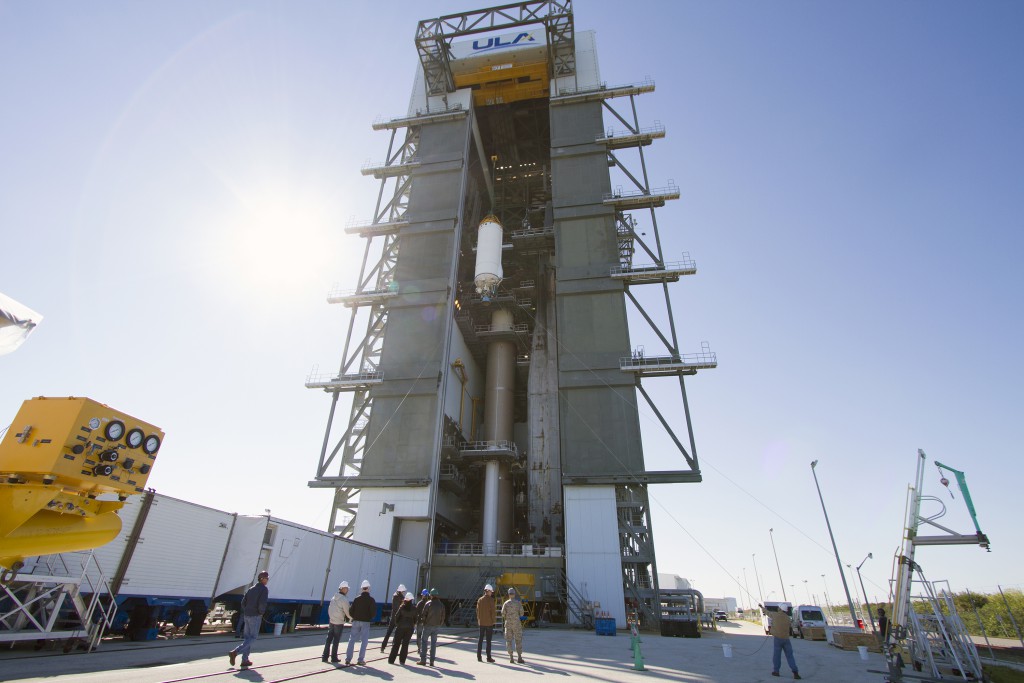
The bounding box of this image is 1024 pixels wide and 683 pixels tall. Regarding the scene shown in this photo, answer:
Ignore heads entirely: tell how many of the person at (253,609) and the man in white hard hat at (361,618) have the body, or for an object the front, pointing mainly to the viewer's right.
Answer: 1

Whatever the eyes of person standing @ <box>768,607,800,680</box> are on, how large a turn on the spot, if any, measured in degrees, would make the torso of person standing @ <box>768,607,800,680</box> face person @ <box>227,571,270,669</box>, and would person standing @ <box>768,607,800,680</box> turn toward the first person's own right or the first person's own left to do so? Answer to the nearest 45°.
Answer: approximately 135° to the first person's own left

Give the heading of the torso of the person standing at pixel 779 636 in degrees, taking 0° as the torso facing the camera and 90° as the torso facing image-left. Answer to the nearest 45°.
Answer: approximately 180°

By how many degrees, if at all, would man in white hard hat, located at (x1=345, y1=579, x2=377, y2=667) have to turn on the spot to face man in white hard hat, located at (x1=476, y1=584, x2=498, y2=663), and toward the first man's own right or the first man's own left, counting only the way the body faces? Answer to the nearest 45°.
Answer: approximately 45° to the first man's own right

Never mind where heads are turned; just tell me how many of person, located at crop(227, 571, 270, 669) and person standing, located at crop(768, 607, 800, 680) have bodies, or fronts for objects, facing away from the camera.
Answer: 1

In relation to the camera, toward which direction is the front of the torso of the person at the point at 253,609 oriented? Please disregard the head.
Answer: to the viewer's right

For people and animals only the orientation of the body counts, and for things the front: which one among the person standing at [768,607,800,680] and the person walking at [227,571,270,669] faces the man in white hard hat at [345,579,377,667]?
the person walking at [227,571,270,669]

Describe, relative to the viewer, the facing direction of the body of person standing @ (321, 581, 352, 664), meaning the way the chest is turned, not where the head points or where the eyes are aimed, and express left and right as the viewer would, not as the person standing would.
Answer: facing away from the viewer and to the right of the viewer

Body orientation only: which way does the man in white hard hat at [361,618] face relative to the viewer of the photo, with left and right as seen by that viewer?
facing away from the viewer

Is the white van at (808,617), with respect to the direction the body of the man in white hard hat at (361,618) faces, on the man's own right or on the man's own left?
on the man's own right

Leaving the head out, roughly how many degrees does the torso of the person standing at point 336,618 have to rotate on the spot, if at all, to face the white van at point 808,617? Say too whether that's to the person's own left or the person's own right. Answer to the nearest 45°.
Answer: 0° — they already face it

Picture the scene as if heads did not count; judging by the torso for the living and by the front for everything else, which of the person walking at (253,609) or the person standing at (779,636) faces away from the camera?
the person standing at (779,636)
